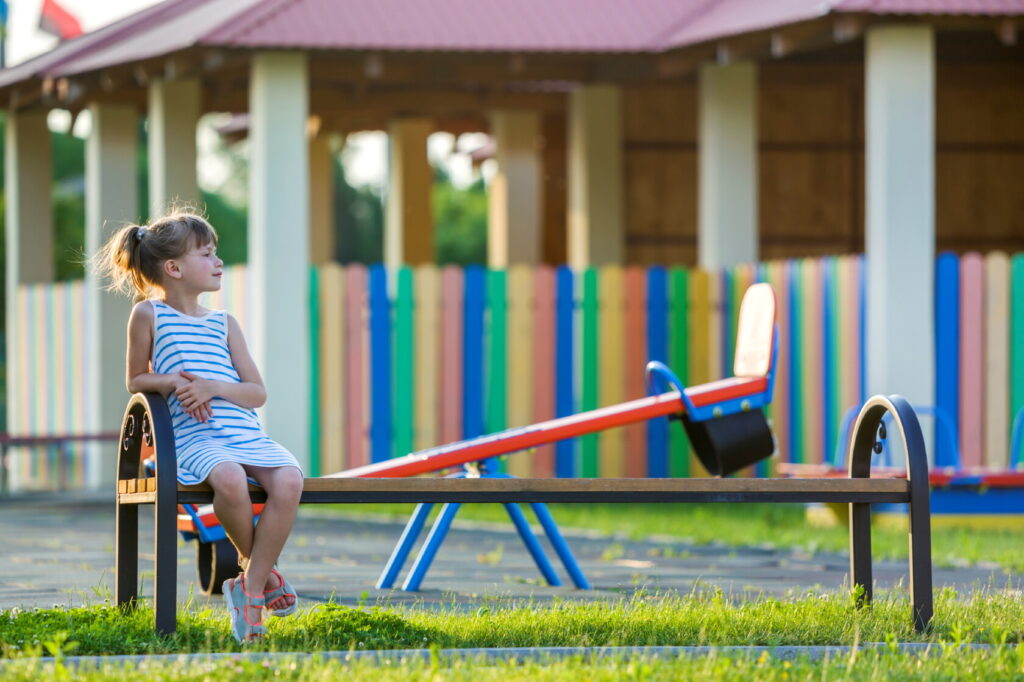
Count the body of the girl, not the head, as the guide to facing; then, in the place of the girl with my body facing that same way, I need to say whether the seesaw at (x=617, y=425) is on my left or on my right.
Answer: on my left

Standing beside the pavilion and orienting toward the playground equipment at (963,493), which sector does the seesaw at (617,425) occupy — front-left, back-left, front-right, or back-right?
front-right

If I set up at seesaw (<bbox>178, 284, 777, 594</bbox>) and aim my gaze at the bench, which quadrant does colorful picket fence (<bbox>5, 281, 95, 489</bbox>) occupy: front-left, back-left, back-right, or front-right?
back-right

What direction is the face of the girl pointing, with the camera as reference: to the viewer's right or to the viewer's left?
to the viewer's right

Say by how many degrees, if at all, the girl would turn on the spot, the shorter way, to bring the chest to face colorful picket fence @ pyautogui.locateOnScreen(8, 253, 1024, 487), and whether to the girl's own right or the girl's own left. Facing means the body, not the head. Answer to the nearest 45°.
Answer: approximately 135° to the girl's own left

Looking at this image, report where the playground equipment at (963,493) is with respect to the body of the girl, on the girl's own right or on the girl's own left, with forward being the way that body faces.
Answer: on the girl's own left

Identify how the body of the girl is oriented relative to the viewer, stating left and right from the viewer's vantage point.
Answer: facing the viewer and to the right of the viewer

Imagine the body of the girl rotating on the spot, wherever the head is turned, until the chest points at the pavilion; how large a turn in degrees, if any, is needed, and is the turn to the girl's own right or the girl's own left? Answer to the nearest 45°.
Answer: approximately 135° to the girl's own left

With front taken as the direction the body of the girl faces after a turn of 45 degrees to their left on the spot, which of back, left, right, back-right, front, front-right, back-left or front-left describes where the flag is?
left
